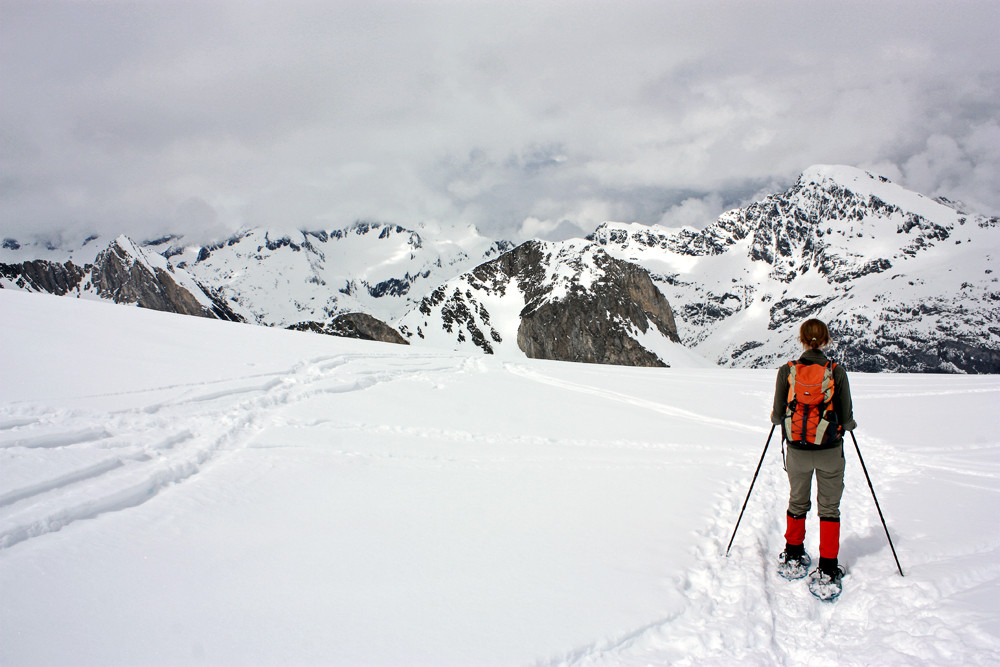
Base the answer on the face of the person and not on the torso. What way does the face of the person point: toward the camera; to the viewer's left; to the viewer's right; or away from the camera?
away from the camera

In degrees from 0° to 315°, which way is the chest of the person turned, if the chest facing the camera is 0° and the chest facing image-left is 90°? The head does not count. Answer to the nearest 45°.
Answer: approximately 180°
